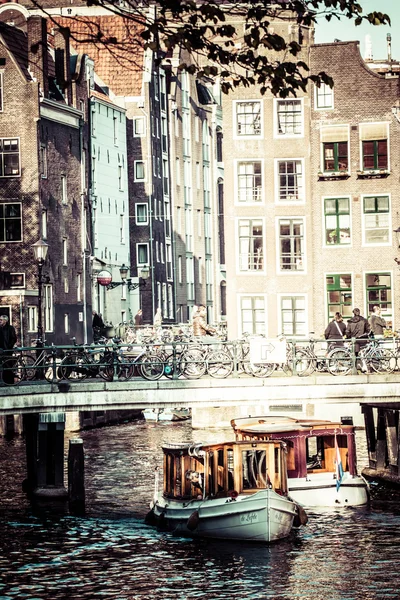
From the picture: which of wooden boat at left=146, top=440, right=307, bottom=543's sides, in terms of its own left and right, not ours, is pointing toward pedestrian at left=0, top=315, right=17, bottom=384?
back

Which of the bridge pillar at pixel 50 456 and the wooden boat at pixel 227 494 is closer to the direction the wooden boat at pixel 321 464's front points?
the bridge pillar

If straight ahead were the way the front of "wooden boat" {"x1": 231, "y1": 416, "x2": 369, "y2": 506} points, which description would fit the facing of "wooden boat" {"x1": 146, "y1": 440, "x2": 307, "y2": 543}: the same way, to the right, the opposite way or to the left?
the opposite way

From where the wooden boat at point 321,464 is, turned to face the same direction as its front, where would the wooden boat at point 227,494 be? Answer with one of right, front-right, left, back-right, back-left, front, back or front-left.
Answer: left

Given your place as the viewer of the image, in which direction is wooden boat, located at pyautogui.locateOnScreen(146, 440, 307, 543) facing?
facing the viewer and to the right of the viewer

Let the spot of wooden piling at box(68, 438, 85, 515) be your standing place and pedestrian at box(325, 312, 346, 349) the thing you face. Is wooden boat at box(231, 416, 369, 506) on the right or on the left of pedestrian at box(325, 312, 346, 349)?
right

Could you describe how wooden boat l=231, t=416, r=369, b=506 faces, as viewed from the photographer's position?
facing away from the viewer and to the left of the viewer

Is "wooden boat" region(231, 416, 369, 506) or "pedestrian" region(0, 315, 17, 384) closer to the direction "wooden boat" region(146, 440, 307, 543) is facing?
the wooden boat

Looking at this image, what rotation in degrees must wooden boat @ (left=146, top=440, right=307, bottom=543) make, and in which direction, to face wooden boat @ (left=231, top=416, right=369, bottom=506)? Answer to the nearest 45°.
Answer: approximately 90° to its left
